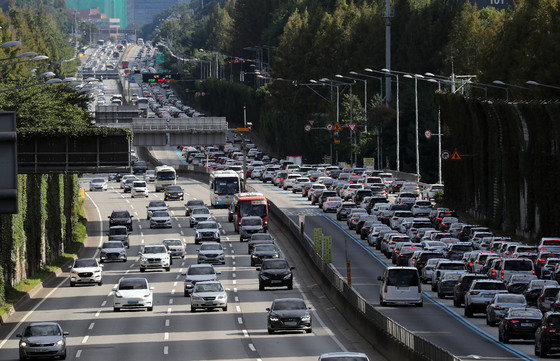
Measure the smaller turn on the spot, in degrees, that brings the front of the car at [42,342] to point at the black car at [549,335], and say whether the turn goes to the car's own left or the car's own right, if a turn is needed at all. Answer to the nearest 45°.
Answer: approximately 45° to the car's own left

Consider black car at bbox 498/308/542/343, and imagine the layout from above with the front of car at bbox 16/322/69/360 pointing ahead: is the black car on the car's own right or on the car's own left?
on the car's own left

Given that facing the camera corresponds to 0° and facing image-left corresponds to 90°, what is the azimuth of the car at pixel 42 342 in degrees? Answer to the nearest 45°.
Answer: approximately 0°
